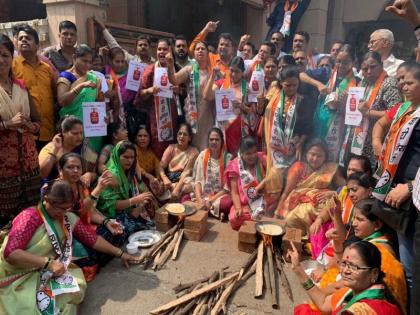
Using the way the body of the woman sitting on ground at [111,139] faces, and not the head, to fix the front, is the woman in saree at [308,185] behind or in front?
in front

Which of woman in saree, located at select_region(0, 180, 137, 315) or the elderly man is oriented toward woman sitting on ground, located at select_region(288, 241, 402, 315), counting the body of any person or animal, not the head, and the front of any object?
the woman in saree

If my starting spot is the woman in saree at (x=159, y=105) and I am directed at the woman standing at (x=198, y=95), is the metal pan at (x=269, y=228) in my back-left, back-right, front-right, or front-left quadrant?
front-right

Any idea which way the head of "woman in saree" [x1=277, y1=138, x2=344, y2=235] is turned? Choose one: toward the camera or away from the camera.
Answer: toward the camera

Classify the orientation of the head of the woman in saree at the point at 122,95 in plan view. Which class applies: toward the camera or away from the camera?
toward the camera

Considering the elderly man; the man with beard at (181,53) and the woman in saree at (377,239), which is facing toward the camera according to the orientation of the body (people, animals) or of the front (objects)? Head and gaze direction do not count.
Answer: the man with beard

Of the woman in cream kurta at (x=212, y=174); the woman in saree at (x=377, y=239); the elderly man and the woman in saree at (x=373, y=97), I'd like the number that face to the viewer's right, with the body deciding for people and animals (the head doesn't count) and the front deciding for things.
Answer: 0

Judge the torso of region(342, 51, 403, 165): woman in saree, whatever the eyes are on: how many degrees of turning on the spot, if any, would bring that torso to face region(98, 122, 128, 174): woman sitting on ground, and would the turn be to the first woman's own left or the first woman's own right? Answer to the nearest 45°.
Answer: approximately 45° to the first woman's own right

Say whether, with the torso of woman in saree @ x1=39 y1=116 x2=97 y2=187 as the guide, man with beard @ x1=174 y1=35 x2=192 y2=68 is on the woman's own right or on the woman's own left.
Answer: on the woman's own left

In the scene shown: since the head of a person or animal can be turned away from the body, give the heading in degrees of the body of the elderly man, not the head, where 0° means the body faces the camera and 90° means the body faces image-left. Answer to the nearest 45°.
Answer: approximately 90°

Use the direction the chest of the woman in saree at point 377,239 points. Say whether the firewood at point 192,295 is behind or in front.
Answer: in front

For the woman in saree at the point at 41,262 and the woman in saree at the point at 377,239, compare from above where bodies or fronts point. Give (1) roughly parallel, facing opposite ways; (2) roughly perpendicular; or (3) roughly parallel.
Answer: roughly parallel, facing opposite ways

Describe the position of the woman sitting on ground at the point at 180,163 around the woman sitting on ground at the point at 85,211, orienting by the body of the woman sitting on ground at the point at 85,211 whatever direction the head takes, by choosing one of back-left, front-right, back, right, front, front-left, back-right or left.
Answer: left
